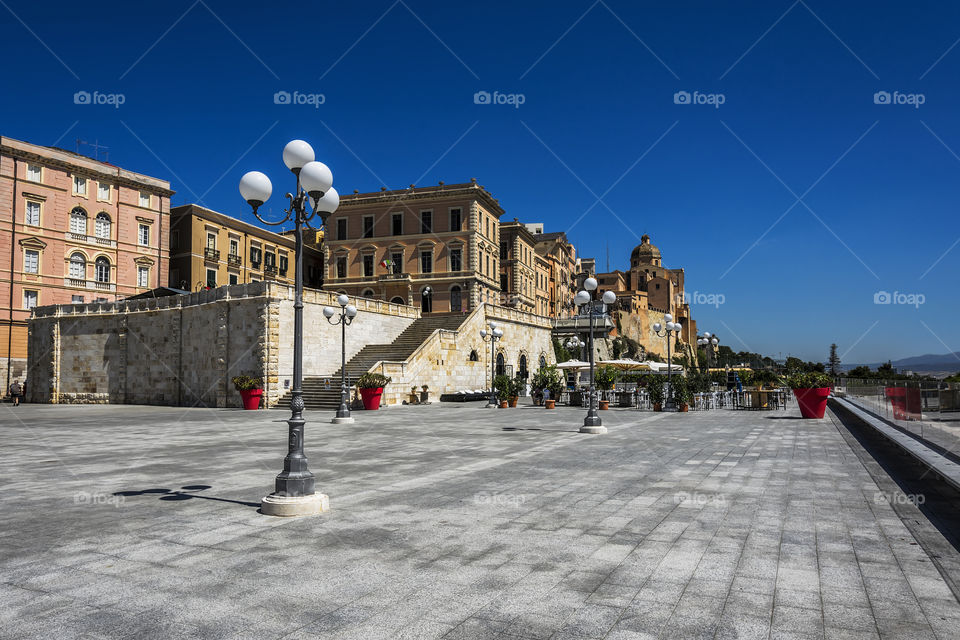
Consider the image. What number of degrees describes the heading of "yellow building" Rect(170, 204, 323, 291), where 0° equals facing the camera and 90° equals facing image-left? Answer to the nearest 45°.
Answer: approximately 315°

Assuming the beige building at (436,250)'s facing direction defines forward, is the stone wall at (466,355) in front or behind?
in front

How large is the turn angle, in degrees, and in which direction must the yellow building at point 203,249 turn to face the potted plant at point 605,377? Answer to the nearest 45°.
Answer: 0° — it already faces it

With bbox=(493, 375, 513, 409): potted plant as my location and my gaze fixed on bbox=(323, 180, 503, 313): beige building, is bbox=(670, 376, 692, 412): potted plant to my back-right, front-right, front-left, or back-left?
back-right

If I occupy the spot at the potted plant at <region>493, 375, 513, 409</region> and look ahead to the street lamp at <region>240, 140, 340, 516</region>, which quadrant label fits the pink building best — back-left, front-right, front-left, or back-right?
back-right

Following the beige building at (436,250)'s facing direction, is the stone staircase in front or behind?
in front

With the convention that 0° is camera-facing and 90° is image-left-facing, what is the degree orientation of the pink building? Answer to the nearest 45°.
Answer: approximately 315°

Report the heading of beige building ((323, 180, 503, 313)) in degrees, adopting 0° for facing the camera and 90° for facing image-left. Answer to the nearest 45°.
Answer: approximately 0°

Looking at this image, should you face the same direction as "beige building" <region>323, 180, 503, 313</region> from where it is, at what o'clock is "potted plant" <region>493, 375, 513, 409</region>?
The potted plant is roughly at 12 o'clock from the beige building.
